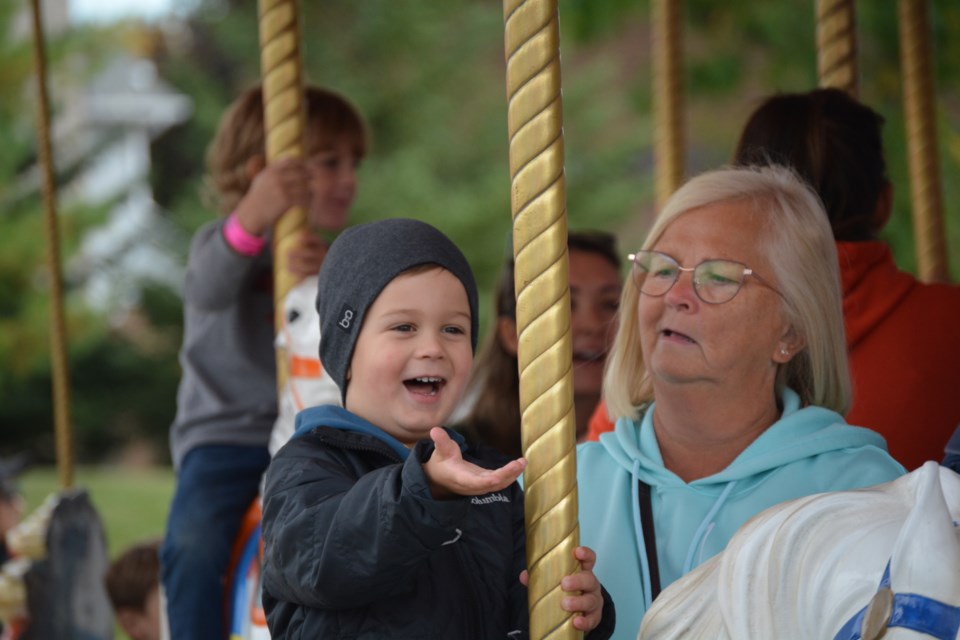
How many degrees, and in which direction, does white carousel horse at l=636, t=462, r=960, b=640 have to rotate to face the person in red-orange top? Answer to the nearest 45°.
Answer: approximately 90° to its left

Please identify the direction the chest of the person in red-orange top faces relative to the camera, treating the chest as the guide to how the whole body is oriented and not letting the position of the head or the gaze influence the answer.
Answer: away from the camera

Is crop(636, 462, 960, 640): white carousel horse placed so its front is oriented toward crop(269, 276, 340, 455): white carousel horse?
no

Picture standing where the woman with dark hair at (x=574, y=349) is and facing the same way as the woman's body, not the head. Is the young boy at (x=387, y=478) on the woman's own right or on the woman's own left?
on the woman's own right

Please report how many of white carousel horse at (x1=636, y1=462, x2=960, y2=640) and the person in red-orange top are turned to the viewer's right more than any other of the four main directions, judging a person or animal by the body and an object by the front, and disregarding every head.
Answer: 1

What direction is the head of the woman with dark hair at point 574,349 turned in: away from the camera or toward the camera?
toward the camera

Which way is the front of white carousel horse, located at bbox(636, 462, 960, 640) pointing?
to the viewer's right

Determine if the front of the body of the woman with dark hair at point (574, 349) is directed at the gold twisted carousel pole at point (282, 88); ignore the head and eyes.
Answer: no

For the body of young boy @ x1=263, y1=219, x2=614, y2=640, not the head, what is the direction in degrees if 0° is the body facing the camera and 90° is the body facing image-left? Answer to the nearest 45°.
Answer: approximately 315°

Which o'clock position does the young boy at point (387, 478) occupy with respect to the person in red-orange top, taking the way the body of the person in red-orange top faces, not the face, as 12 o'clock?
The young boy is roughly at 7 o'clock from the person in red-orange top.

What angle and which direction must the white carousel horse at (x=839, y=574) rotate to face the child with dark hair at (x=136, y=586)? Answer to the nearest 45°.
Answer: approximately 135° to its left

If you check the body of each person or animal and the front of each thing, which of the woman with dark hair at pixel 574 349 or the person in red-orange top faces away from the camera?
the person in red-orange top

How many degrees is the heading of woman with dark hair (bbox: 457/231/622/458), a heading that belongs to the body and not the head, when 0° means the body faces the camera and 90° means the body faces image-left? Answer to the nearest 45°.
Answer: approximately 315°

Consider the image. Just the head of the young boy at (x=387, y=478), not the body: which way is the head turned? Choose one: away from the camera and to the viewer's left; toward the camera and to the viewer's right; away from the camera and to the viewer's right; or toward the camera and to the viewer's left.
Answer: toward the camera and to the viewer's right

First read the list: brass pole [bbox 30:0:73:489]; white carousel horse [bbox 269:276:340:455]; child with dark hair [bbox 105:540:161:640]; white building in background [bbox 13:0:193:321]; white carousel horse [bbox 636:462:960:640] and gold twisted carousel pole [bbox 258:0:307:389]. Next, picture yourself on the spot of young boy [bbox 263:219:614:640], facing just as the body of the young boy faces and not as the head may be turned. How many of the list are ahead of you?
1
